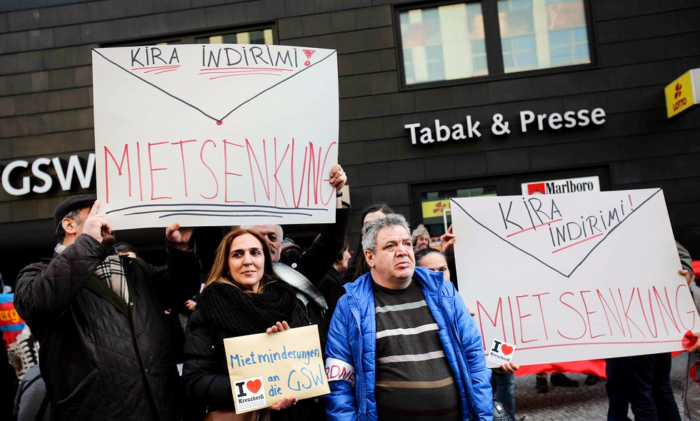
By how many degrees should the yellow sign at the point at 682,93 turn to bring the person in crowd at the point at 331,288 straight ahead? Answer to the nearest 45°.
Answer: approximately 45° to its left

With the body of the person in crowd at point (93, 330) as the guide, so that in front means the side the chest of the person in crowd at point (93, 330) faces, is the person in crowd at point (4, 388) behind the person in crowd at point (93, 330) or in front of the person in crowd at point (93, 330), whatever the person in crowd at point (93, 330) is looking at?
behind

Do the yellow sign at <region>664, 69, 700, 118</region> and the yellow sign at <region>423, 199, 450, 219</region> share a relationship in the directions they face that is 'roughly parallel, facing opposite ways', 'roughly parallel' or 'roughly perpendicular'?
roughly perpendicular

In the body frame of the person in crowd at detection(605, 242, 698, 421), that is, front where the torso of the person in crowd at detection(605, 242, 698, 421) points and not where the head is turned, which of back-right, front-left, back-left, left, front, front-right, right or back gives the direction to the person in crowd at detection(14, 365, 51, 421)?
front-right

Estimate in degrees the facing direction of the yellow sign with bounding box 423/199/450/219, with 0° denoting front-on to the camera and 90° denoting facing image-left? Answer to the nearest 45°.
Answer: approximately 0°

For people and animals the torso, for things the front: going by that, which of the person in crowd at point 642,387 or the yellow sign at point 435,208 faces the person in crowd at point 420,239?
the yellow sign

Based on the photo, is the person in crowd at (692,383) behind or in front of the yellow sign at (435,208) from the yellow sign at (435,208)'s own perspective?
in front

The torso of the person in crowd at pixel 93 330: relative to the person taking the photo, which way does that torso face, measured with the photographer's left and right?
facing the viewer and to the right of the viewer

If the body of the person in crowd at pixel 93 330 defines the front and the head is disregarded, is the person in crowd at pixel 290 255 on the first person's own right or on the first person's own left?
on the first person's own left

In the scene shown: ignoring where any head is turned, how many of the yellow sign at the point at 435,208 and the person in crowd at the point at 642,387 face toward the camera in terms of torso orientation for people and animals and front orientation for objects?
2

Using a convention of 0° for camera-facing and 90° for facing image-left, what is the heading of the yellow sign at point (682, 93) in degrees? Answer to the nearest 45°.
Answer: approximately 45°

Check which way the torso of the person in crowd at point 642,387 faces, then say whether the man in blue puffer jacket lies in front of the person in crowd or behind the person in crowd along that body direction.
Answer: in front

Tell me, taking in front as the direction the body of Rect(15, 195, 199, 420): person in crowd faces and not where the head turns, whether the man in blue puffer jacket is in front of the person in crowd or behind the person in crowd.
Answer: in front
